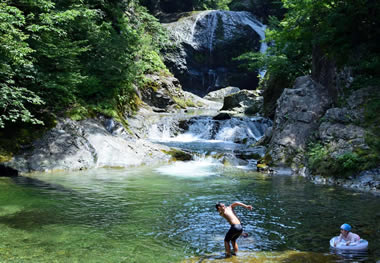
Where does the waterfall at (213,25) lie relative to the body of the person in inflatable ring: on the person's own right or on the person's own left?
on the person's own right

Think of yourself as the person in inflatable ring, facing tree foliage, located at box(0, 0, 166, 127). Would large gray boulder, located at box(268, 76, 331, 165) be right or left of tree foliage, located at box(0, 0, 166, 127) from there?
right

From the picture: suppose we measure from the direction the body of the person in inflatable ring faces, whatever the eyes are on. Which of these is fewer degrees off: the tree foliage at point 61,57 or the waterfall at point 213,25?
the tree foliage

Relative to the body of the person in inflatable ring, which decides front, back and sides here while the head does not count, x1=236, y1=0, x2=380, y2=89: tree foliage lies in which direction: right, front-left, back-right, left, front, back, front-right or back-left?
back-right

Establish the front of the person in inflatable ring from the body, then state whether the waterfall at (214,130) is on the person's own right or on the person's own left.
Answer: on the person's own right

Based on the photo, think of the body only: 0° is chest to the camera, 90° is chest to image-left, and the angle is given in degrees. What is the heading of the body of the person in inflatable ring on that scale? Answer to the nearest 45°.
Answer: approximately 45°
